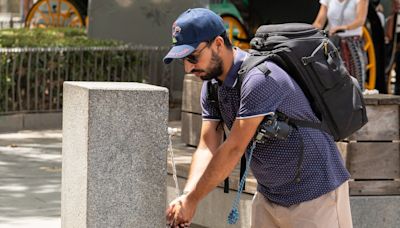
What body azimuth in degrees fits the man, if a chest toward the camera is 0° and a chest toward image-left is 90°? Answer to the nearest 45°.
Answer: approximately 45°

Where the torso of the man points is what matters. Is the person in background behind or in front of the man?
behind

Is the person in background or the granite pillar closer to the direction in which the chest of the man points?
the granite pillar
